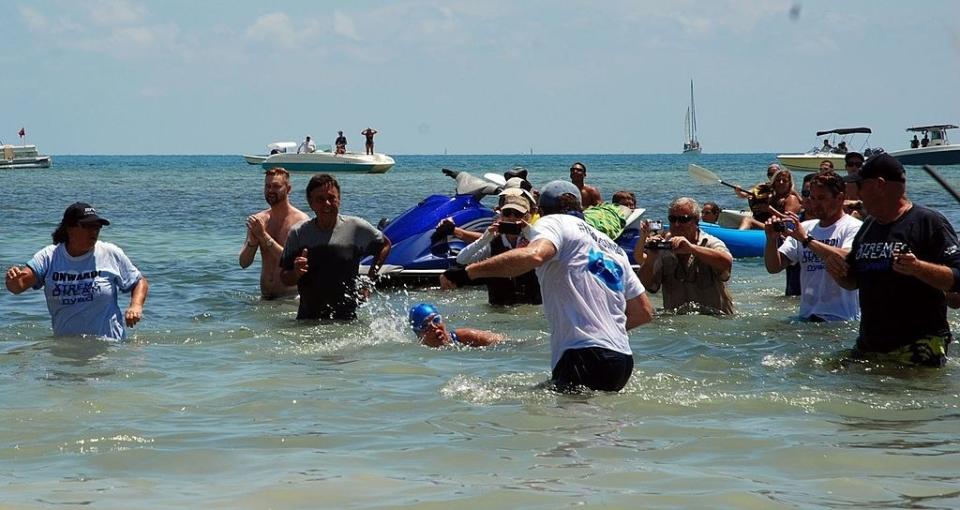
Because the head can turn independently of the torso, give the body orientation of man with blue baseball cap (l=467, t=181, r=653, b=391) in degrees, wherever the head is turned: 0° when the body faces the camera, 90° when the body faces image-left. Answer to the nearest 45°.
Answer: approximately 135°

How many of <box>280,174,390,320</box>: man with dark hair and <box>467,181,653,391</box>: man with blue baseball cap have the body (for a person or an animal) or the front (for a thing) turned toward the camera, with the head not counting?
1

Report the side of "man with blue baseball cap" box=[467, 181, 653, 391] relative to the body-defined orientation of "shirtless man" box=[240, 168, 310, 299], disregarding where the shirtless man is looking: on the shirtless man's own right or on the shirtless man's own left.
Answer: on the shirtless man's own left

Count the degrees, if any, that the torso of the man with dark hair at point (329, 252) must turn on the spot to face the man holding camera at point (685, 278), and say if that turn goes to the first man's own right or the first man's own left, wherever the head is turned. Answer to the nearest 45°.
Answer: approximately 90° to the first man's own left

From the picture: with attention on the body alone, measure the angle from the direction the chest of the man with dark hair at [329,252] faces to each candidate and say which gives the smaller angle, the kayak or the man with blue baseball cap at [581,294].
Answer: the man with blue baseball cap

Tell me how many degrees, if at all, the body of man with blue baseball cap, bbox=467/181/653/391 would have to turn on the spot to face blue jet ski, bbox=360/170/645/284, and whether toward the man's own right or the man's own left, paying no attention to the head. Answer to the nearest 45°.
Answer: approximately 45° to the man's own right

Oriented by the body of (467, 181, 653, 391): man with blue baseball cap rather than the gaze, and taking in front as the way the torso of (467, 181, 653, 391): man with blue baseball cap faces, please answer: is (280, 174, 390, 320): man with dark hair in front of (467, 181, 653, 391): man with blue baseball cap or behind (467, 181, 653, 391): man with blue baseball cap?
in front

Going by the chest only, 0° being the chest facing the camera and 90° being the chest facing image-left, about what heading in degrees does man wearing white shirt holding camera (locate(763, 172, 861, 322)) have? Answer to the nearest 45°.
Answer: approximately 45°

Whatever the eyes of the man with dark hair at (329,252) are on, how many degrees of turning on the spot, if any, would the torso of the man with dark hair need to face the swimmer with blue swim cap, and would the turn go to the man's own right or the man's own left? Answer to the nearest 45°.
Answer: approximately 45° to the man's own left
